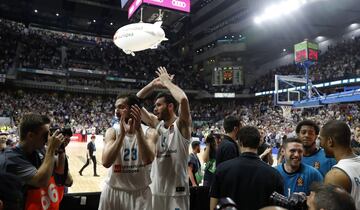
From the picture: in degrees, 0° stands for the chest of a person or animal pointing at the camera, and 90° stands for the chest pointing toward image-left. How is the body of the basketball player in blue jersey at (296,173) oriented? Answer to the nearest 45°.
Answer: approximately 0°

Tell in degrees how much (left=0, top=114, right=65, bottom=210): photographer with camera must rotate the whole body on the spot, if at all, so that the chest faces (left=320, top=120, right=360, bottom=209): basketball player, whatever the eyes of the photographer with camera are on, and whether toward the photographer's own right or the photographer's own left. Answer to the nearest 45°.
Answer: approximately 45° to the photographer's own right

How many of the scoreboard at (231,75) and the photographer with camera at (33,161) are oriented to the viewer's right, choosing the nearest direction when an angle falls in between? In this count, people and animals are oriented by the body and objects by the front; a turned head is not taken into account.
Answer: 1

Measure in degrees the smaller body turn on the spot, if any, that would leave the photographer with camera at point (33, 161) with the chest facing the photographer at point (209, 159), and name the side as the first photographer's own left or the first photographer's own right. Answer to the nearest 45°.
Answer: approximately 45° to the first photographer's own left

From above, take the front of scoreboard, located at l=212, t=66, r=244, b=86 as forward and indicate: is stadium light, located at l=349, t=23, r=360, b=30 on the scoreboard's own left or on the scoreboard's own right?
on the scoreboard's own left

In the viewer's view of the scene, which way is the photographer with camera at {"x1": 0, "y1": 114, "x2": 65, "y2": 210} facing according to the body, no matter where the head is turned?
to the viewer's right

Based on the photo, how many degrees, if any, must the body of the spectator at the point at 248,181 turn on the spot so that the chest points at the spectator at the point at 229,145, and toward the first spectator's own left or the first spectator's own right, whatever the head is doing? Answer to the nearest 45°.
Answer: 0° — they already face them

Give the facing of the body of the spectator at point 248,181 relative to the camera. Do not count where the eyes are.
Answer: away from the camera

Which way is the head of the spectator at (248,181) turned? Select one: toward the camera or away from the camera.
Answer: away from the camera

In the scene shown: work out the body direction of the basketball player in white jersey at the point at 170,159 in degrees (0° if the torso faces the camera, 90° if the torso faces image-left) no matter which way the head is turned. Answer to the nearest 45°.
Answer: approximately 45°

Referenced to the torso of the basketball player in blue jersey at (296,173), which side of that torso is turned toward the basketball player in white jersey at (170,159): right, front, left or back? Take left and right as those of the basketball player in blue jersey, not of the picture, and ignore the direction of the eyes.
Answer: right

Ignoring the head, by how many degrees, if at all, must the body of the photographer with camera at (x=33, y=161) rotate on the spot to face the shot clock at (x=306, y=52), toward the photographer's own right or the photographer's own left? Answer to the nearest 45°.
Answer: approximately 45° to the photographer's own left

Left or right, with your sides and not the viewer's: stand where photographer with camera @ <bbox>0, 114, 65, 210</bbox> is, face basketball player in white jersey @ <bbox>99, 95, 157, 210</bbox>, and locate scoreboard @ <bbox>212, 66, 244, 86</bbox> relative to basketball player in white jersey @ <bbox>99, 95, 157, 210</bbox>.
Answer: left
